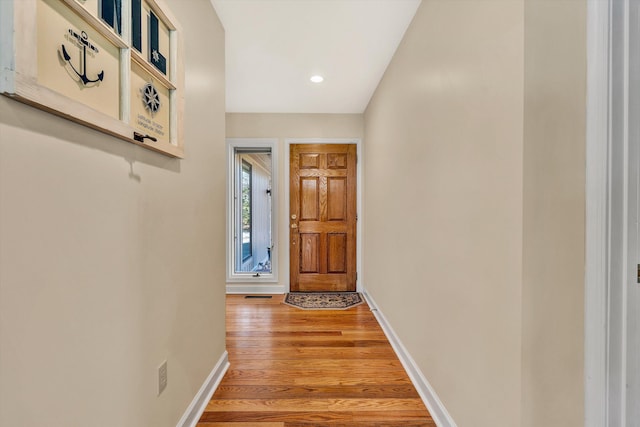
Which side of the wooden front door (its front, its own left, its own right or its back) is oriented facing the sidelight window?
right

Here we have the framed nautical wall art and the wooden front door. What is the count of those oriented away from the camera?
0

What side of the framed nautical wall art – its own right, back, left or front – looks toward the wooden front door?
left

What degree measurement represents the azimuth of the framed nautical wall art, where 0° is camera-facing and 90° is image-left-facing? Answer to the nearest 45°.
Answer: approximately 315°

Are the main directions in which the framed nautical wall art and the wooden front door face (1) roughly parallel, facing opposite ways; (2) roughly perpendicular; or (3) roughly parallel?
roughly perpendicular

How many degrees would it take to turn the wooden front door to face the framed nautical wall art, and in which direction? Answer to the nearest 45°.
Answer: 0° — it already faces it

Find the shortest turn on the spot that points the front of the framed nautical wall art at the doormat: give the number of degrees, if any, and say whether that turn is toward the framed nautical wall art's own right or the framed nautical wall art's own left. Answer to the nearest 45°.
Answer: approximately 90° to the framed nautical wall art's own left

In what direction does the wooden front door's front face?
toward the camera
